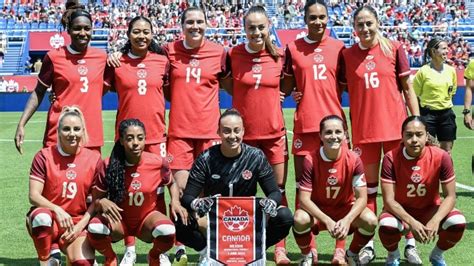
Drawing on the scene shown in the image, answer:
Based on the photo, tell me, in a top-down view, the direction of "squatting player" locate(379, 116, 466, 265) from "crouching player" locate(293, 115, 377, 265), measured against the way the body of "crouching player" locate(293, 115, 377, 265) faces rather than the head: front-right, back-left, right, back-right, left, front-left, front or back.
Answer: left

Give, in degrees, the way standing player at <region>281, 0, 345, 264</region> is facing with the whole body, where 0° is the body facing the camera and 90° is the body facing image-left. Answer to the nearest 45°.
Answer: approximately 0°
